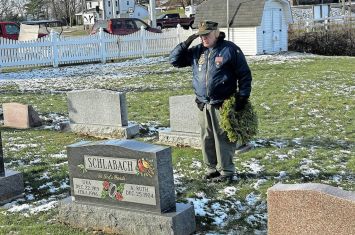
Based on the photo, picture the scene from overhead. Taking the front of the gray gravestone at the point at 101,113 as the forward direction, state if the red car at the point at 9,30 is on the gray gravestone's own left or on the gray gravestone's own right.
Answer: on the gray gravestone's own right

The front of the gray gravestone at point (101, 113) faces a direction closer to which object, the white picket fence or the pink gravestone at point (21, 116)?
the pink gravestone

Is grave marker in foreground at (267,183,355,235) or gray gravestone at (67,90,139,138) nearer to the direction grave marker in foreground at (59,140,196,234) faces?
the grave marker in foreground

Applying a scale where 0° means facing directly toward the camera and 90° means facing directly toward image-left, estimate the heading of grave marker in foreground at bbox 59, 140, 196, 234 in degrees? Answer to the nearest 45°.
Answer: approximately 45°

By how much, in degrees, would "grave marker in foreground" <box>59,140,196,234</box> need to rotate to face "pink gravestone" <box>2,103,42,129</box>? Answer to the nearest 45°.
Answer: approximately 135° to its right

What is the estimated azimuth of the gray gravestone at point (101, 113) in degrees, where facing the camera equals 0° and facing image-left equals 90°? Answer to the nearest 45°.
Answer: approximately 45°

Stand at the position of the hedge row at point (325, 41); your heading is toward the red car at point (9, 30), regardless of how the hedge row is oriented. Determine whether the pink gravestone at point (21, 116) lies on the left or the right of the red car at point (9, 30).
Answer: left

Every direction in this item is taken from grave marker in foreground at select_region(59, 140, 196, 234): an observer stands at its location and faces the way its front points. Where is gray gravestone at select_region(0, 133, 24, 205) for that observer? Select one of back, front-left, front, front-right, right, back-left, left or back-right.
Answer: right

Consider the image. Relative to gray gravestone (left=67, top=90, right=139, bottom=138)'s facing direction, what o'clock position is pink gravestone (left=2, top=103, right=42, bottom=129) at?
pink gravestone (left=2, top=103, right=42, bottom=129) is roughly at 3 o'clock from gray gravestone (left=67, top=90, right=139, bottom=138).

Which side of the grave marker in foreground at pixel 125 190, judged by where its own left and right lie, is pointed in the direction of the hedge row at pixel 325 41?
back

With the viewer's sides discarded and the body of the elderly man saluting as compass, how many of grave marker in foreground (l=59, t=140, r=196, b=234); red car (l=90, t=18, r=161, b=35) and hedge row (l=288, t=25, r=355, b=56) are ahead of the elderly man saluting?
1
